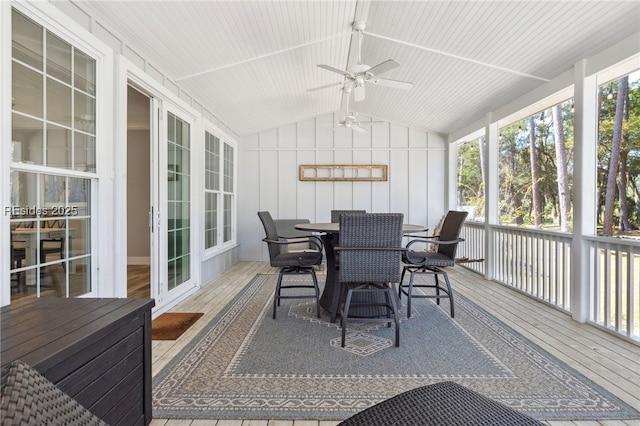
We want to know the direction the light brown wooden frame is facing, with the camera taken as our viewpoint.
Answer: facing the viewer

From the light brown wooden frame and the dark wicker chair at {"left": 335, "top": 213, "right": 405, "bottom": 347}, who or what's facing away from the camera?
the dark wicker chair

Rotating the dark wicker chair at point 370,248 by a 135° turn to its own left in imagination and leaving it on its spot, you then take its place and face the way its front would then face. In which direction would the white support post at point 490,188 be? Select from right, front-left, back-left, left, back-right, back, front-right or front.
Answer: back

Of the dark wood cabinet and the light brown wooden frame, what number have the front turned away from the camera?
0

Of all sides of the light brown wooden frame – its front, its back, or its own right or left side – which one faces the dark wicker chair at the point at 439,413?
front

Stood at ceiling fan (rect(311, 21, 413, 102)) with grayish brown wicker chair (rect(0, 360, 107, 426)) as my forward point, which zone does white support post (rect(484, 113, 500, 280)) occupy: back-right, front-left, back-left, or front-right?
back-left

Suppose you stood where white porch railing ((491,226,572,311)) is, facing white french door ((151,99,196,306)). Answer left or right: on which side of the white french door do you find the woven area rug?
left

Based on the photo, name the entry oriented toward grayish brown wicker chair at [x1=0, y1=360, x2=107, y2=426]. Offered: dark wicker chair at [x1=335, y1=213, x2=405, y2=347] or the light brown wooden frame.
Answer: the light brown wooden frame

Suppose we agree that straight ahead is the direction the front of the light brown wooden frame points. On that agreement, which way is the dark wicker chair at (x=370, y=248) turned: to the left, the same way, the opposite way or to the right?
the opposite way

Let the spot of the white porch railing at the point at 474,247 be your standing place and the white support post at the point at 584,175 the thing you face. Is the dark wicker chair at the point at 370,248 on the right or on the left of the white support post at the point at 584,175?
right

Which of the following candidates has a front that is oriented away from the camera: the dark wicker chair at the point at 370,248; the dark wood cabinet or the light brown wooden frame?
the dark wicker chair

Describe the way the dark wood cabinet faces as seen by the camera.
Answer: facing the viewer and to the right of the viewer

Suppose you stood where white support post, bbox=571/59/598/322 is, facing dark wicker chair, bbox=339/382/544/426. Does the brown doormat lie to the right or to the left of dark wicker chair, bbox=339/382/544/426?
right

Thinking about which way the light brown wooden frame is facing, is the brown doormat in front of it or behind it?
in front

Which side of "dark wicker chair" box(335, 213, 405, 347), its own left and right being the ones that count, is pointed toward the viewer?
back

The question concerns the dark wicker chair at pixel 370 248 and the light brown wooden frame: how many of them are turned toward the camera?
1

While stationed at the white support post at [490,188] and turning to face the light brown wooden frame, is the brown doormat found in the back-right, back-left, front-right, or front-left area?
front-left

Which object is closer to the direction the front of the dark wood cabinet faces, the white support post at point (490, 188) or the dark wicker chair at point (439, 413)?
the dark wicker chair
